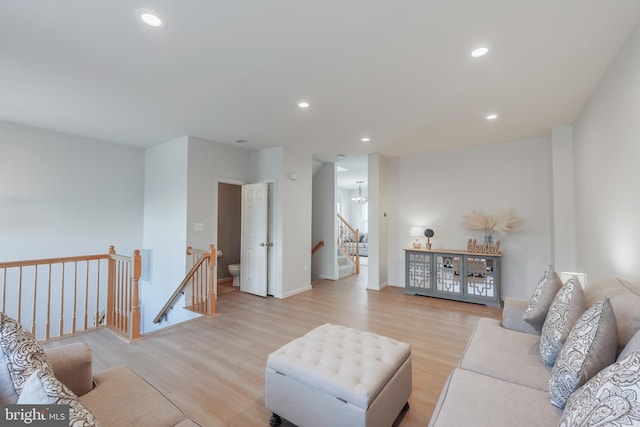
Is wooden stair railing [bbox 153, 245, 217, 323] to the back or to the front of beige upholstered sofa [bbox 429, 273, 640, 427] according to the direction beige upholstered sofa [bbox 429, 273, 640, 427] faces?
to the front

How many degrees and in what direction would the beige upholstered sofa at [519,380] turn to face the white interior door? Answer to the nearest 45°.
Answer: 0° — it already faces it

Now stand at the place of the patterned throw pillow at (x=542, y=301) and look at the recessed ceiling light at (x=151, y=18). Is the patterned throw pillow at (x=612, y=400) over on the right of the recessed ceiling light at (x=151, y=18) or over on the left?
left

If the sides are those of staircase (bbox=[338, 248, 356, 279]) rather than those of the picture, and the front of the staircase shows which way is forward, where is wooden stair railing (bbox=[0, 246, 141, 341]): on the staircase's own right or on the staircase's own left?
on the staircase's own right

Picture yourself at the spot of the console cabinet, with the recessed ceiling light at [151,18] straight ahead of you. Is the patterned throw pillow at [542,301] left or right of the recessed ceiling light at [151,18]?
left

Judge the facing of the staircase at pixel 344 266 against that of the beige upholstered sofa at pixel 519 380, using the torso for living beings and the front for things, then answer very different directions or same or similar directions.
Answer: very different directions

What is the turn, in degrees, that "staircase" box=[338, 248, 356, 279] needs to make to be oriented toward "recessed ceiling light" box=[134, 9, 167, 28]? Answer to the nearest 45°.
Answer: approximately 45° to its right

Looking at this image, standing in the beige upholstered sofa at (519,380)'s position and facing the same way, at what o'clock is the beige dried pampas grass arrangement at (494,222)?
The beige dried pampas grass arrangement is roughly at 3 o'clock from the beige upholstered sofa.

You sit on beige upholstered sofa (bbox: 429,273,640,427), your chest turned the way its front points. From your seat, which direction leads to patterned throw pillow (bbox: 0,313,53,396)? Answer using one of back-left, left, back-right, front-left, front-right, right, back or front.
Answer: front-left

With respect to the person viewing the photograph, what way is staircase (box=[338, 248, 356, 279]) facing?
facing the viewer and to the right of the viewer

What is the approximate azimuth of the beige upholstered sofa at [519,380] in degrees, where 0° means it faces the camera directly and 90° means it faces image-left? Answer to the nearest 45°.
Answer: approximately 90°

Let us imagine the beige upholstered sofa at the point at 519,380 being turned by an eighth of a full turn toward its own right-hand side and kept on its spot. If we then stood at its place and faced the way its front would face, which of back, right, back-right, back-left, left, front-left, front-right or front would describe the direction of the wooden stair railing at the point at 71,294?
front-left

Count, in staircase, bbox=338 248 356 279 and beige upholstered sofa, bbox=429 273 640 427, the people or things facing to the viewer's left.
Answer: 1
